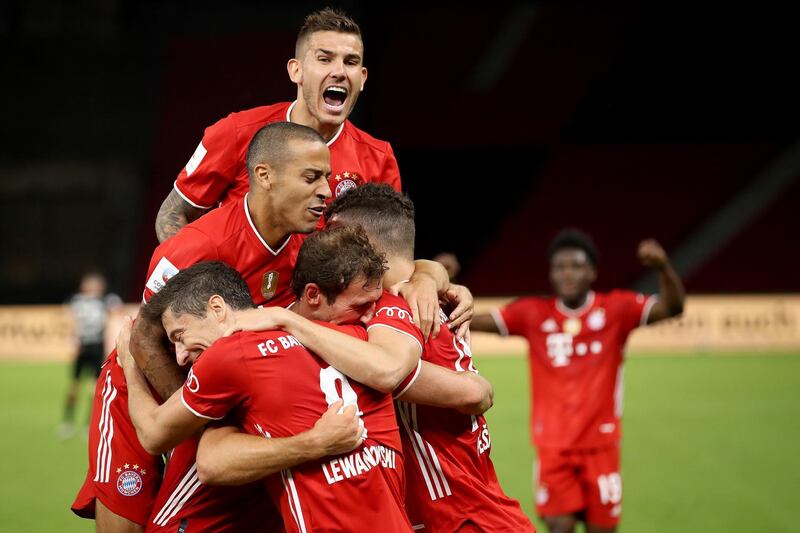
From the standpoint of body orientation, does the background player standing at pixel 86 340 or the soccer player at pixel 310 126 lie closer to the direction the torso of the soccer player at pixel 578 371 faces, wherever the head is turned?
the soccer player

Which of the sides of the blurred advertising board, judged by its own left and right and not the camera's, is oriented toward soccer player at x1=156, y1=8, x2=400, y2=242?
front

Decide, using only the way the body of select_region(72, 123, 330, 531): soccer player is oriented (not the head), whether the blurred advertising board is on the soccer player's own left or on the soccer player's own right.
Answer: on the soccer player's own left

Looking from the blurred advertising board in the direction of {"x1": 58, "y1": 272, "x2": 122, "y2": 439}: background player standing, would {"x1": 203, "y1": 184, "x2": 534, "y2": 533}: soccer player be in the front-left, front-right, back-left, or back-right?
front-left

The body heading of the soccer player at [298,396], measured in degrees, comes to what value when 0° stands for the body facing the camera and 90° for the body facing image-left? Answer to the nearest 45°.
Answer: approximately 135°

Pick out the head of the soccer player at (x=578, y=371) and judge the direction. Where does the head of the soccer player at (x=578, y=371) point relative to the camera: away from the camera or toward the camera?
toward the camera

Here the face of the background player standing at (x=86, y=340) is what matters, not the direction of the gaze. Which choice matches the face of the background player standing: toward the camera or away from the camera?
toward the camera

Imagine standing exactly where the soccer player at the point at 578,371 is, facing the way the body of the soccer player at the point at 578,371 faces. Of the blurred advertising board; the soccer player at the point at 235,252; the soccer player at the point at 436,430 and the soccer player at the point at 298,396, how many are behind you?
1

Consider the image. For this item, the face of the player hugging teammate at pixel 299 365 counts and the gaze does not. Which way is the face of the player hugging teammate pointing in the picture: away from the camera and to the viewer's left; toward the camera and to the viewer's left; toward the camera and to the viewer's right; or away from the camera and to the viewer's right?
toward the camera and to the viewer's left

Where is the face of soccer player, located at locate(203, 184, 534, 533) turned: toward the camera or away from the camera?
away from the camera

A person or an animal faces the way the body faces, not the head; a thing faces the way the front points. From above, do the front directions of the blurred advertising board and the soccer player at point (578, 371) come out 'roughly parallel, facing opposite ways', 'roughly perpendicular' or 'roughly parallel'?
roughly parallel

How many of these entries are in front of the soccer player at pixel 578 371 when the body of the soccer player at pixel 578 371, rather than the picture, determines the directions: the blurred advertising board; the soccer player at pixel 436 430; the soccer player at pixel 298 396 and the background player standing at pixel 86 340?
2

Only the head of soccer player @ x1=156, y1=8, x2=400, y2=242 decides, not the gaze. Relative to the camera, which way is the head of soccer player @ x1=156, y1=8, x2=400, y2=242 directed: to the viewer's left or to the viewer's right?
to the viewer's right

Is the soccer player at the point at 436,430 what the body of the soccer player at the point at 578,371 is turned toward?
yes
